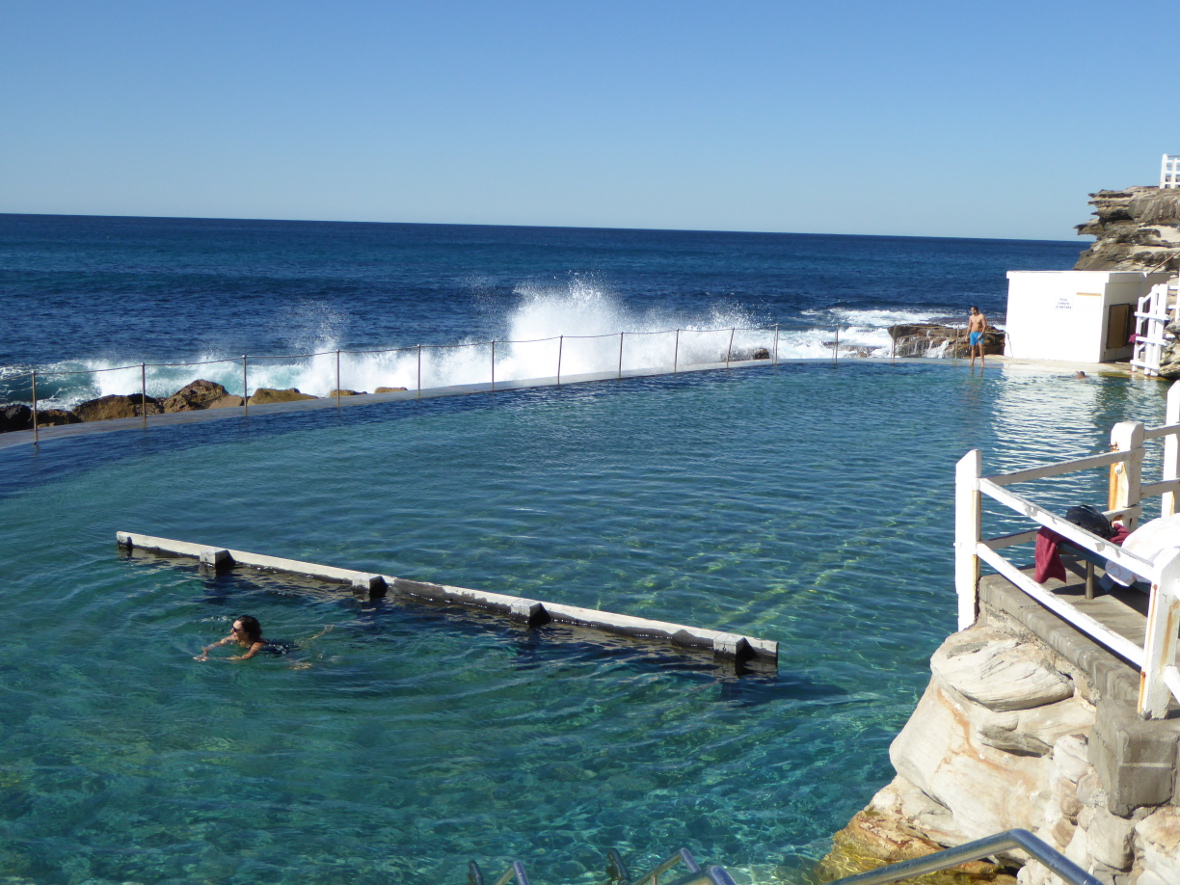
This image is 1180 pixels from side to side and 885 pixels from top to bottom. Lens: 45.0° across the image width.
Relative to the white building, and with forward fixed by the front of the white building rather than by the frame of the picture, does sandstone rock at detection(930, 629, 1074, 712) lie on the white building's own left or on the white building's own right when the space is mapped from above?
on the white building's own right

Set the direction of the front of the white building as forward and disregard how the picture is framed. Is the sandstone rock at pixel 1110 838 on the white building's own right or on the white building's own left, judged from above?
on the white building's own right

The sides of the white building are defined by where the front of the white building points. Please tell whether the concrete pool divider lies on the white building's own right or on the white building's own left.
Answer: on the white building's own right
